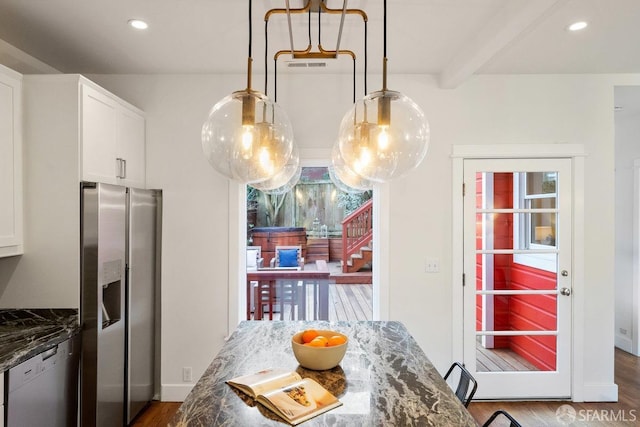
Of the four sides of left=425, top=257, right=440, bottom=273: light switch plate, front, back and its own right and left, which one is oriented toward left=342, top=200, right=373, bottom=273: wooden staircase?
back

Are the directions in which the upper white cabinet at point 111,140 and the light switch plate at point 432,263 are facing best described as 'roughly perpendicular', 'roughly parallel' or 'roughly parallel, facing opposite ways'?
roughly perpendicular

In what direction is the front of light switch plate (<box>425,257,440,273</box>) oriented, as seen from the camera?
facing the viewer

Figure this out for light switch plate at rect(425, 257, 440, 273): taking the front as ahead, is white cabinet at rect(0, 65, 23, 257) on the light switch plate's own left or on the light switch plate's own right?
on the light switch plate's own right

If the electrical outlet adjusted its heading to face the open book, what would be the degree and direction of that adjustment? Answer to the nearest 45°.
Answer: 0° — it already faces it

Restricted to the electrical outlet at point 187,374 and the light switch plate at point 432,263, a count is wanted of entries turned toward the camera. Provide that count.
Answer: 2

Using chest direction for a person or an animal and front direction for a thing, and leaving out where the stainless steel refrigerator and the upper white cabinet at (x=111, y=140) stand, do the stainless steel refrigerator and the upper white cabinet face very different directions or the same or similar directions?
same or similar directions

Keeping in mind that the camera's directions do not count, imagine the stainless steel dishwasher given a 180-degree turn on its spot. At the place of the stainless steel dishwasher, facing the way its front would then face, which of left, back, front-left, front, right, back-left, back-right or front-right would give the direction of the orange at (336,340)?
back

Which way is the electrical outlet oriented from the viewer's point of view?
toward the camera

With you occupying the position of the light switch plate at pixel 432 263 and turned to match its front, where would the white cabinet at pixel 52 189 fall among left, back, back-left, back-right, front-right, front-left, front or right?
front-right

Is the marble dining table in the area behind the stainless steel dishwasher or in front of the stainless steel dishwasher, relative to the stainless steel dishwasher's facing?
in front

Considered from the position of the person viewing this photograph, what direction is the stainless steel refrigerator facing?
facing the viewer and to the right of the viewer

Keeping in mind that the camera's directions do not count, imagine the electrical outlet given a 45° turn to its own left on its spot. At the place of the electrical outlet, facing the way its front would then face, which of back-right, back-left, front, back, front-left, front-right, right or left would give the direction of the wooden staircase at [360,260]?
left

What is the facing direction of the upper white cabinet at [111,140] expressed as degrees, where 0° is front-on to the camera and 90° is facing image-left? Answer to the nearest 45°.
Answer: approximately 315°

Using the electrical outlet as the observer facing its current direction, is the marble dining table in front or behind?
in front
